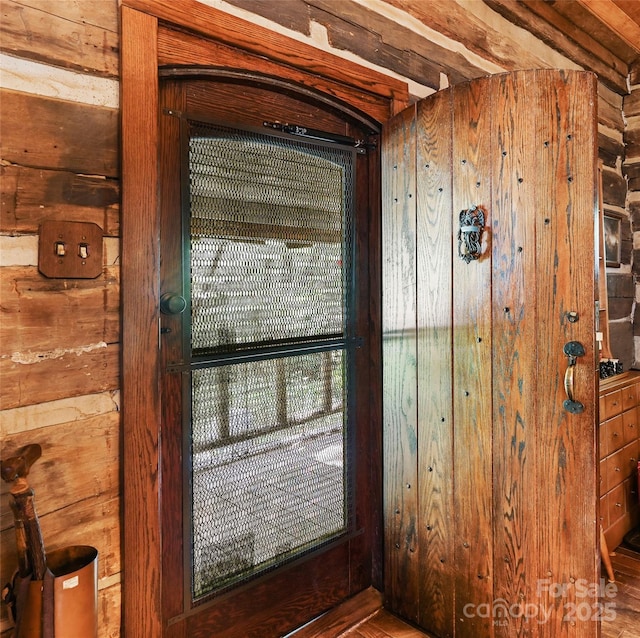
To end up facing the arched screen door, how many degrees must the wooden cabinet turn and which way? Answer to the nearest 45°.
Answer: approximately 90° to its right

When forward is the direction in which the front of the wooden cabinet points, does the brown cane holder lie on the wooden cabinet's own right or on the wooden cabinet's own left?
on the wooden cabinet's own right

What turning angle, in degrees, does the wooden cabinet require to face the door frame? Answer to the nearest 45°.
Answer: approximately 90° to its right

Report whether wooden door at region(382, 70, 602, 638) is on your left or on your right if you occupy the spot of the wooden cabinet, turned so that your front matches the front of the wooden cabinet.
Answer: on your right
